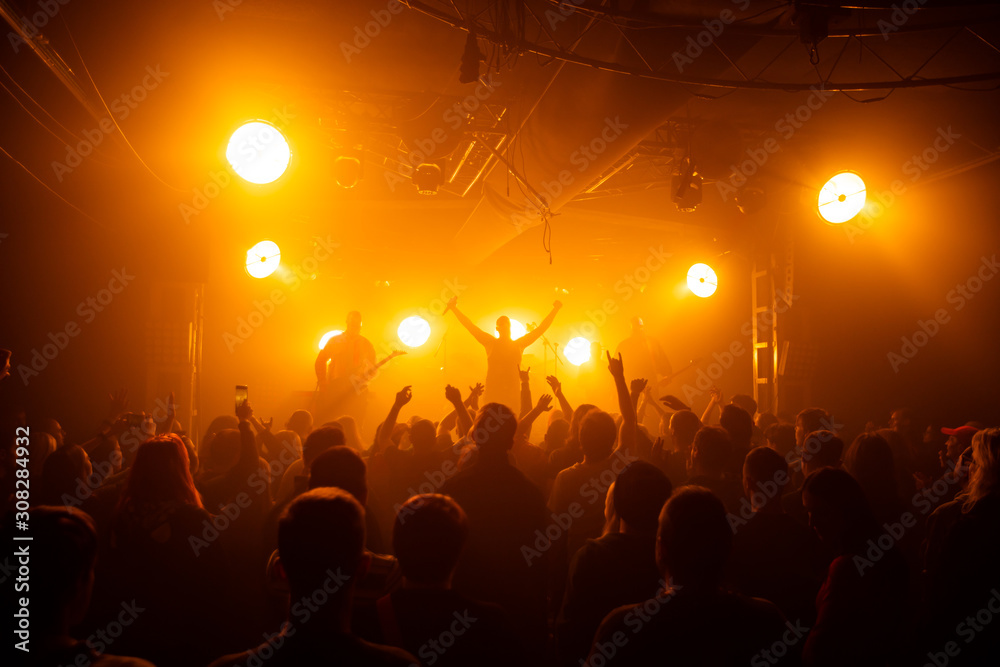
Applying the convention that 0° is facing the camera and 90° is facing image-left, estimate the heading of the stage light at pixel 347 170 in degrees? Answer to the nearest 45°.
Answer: approximately 0°

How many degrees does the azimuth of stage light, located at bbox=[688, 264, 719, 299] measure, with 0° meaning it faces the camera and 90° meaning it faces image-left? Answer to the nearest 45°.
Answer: approximately 0°

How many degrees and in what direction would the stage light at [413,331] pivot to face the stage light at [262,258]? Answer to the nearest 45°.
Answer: approximately 45° to its right

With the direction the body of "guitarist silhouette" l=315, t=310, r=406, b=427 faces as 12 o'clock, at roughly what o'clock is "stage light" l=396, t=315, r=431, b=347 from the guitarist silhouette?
The stage light is roughly at 6 o'clock from the guitarist silhouette.

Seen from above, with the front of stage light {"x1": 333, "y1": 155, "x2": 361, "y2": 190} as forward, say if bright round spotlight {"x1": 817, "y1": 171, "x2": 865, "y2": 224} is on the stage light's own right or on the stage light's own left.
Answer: on the stage light's own left
